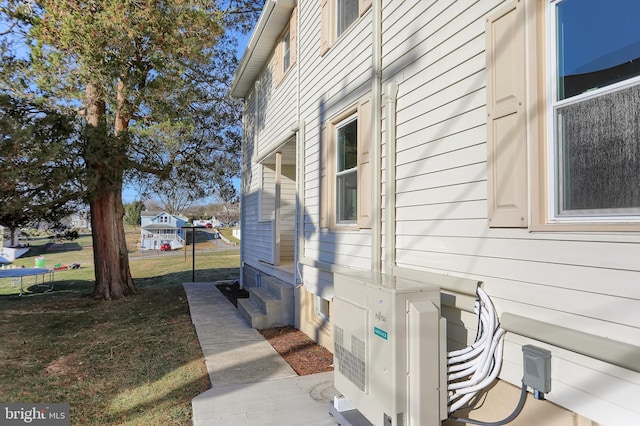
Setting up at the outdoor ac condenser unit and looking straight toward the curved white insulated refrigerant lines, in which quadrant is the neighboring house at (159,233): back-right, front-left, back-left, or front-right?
back-left

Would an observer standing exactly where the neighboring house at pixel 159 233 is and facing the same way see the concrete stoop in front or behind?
in front

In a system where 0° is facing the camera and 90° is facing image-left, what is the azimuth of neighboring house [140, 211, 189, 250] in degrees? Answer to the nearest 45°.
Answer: approximately 0°

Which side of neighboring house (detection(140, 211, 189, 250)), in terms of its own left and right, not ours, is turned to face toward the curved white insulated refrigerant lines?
front

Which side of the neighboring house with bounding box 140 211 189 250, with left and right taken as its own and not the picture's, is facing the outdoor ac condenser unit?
front
